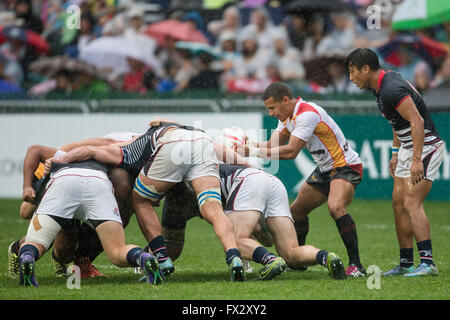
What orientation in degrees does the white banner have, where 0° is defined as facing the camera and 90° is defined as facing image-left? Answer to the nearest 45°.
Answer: approximately 0°

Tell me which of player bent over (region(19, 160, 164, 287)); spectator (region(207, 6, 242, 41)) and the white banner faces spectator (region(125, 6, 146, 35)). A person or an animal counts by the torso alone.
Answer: the player bent over

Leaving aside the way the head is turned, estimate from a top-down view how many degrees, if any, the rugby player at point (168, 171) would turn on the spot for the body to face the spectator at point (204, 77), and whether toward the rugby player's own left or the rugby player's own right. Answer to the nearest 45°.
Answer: approximately 45° to the rugby player's own right

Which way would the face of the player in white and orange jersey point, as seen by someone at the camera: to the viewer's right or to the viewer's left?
to the viewer's left

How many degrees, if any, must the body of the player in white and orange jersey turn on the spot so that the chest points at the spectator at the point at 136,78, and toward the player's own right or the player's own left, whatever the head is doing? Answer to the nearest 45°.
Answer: approximately 45° to the player's own right

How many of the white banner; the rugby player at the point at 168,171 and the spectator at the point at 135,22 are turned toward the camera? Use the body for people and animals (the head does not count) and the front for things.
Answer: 2

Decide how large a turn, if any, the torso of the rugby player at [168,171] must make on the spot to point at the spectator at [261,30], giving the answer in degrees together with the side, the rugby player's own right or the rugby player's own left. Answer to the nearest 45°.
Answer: approximately 45° to the rugby player's own right

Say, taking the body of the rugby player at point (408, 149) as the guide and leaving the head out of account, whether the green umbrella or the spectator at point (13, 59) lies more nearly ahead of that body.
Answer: the spectator

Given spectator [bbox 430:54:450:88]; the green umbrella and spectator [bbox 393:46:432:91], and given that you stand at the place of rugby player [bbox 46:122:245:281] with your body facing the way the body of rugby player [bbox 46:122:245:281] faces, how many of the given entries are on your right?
3

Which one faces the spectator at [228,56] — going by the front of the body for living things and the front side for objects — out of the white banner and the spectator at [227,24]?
the spectator at [227,24]

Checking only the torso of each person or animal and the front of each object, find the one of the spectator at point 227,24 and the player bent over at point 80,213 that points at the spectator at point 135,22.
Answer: the player bent over
